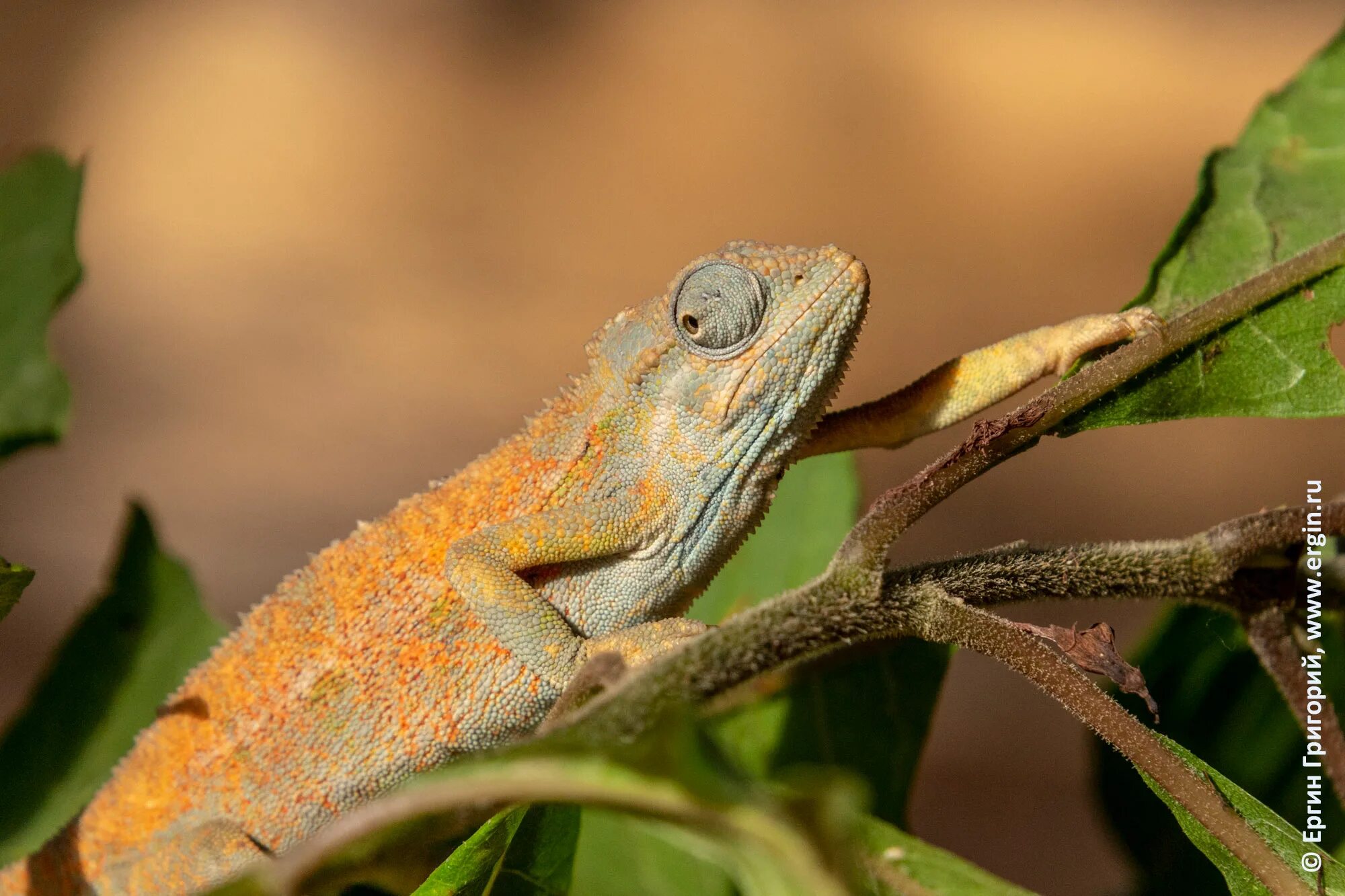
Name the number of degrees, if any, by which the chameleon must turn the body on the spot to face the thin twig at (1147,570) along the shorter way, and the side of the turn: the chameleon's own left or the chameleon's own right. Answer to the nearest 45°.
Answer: approximately 45° to the chameleon's own right

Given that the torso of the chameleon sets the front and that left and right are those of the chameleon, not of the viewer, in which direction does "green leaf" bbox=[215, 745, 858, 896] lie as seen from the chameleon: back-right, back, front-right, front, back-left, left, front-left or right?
right

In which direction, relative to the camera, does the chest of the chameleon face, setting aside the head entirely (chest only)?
to the viewer's right

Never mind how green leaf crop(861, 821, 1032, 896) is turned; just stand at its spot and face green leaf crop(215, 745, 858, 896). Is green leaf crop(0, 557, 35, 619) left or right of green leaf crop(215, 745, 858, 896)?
right

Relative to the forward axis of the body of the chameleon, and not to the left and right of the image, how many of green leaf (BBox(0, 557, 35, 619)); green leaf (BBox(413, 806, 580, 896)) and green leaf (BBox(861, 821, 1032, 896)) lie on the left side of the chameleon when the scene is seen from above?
0

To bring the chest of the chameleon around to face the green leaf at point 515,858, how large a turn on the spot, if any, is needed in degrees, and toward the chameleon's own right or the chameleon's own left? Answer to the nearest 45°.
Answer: approximately 90° to the chameleon's own right

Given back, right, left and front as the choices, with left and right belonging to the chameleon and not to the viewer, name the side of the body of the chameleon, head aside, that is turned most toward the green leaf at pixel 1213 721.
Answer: front
